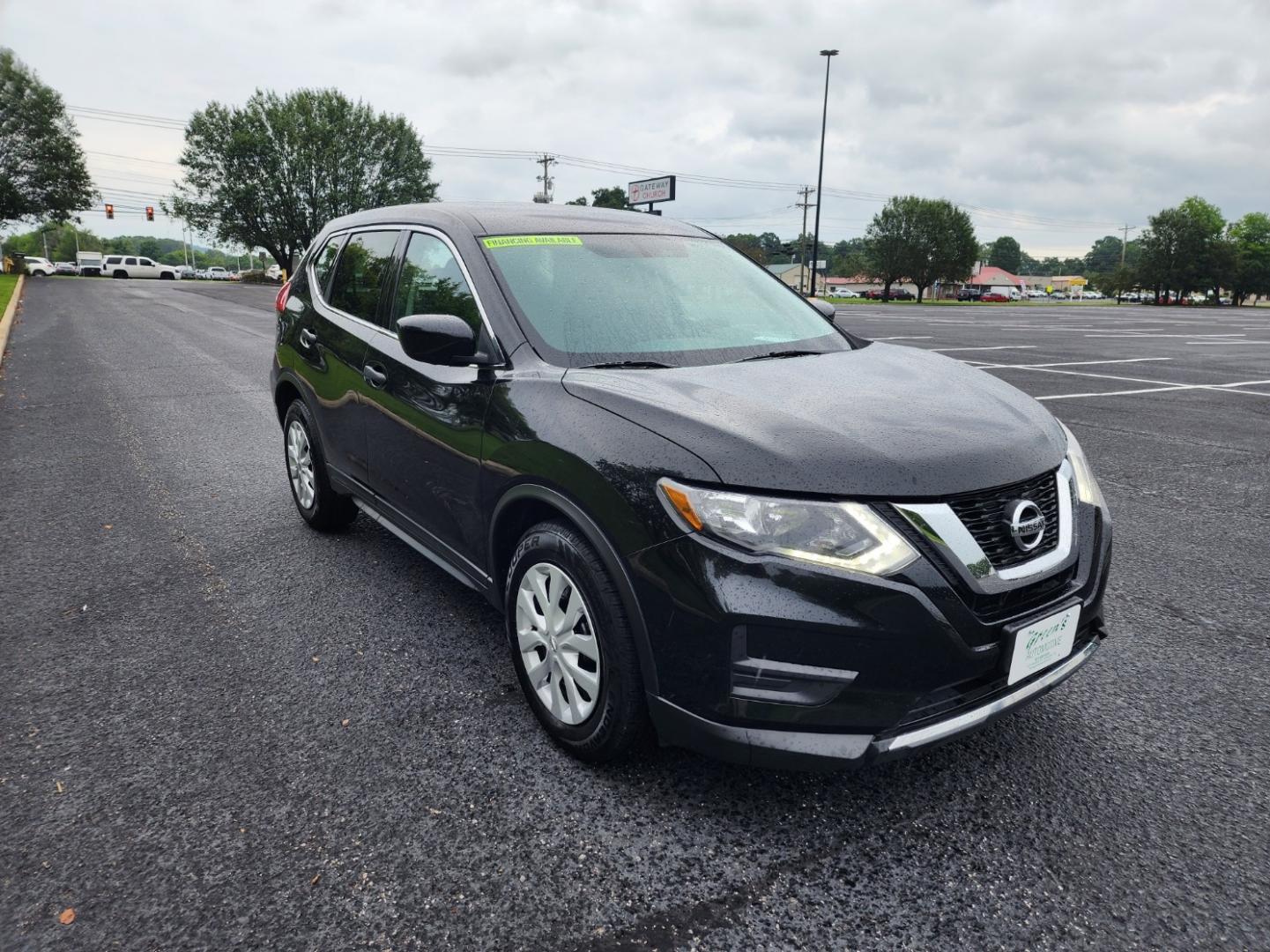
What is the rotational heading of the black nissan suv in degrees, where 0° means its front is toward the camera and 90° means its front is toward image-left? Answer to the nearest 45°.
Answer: approximately 315°
